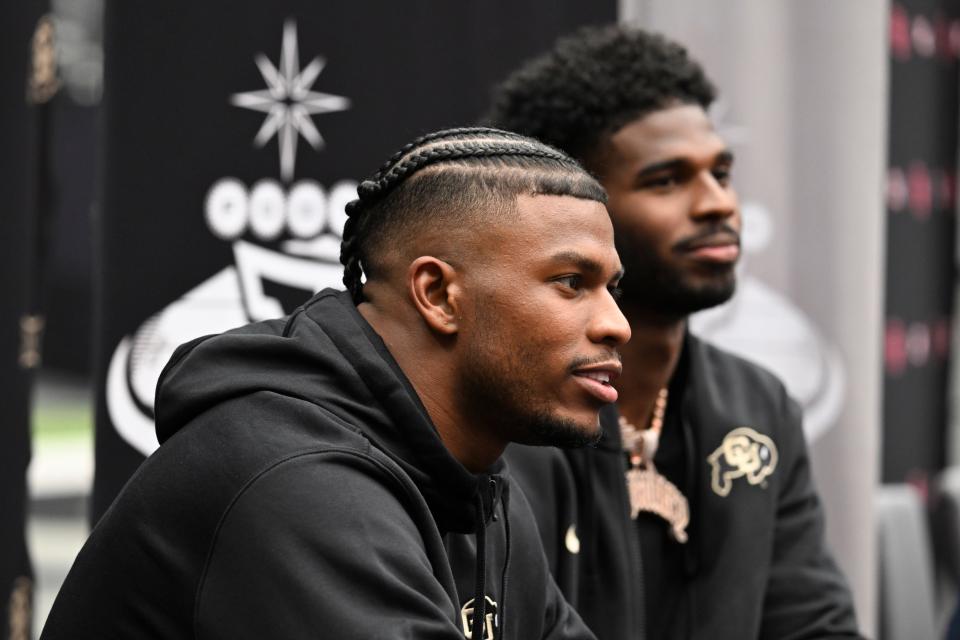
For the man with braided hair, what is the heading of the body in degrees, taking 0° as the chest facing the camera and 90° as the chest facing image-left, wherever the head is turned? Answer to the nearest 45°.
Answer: approximately 270°

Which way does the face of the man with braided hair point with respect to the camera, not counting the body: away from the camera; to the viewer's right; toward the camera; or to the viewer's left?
to the viewer's right

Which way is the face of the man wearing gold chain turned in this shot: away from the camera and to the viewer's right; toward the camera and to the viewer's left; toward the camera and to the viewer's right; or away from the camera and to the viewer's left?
toward the camera and to the viewer's right
